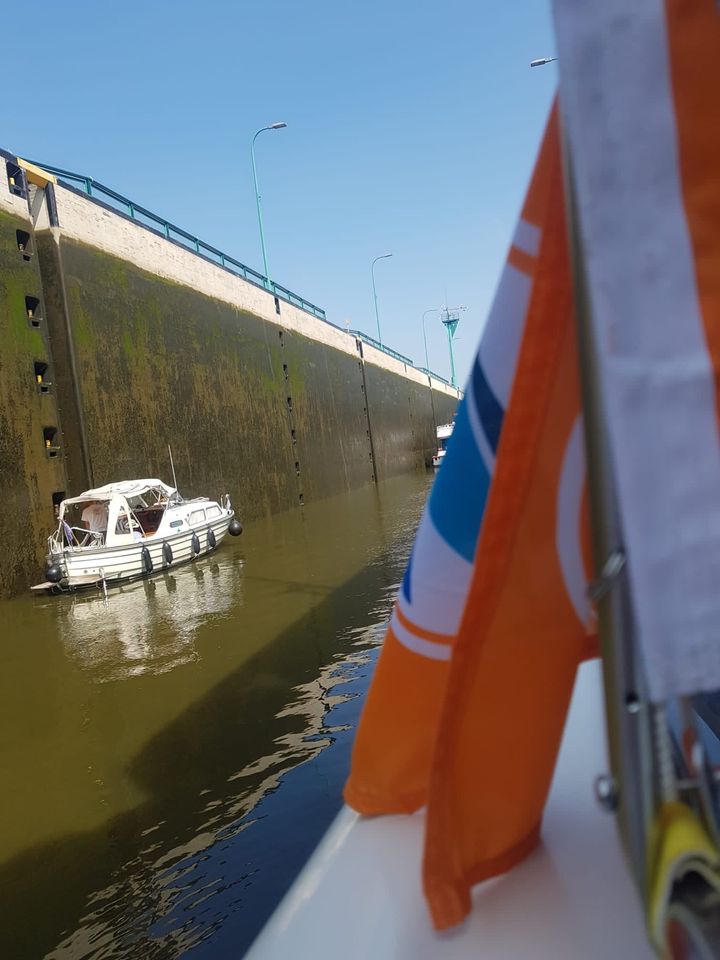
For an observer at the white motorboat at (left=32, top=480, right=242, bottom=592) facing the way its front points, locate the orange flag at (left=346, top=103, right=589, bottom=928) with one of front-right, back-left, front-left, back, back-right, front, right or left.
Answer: back-right

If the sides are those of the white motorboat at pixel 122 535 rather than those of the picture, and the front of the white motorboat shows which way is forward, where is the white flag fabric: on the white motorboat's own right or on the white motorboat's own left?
on the white motorboat's own right

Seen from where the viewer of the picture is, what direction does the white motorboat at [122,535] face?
facing away from the viewer and to the right of the viewer

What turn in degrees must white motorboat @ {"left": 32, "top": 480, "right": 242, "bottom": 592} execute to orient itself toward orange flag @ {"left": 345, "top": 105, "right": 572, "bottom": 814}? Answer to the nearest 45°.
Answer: approximately 135° to its right
